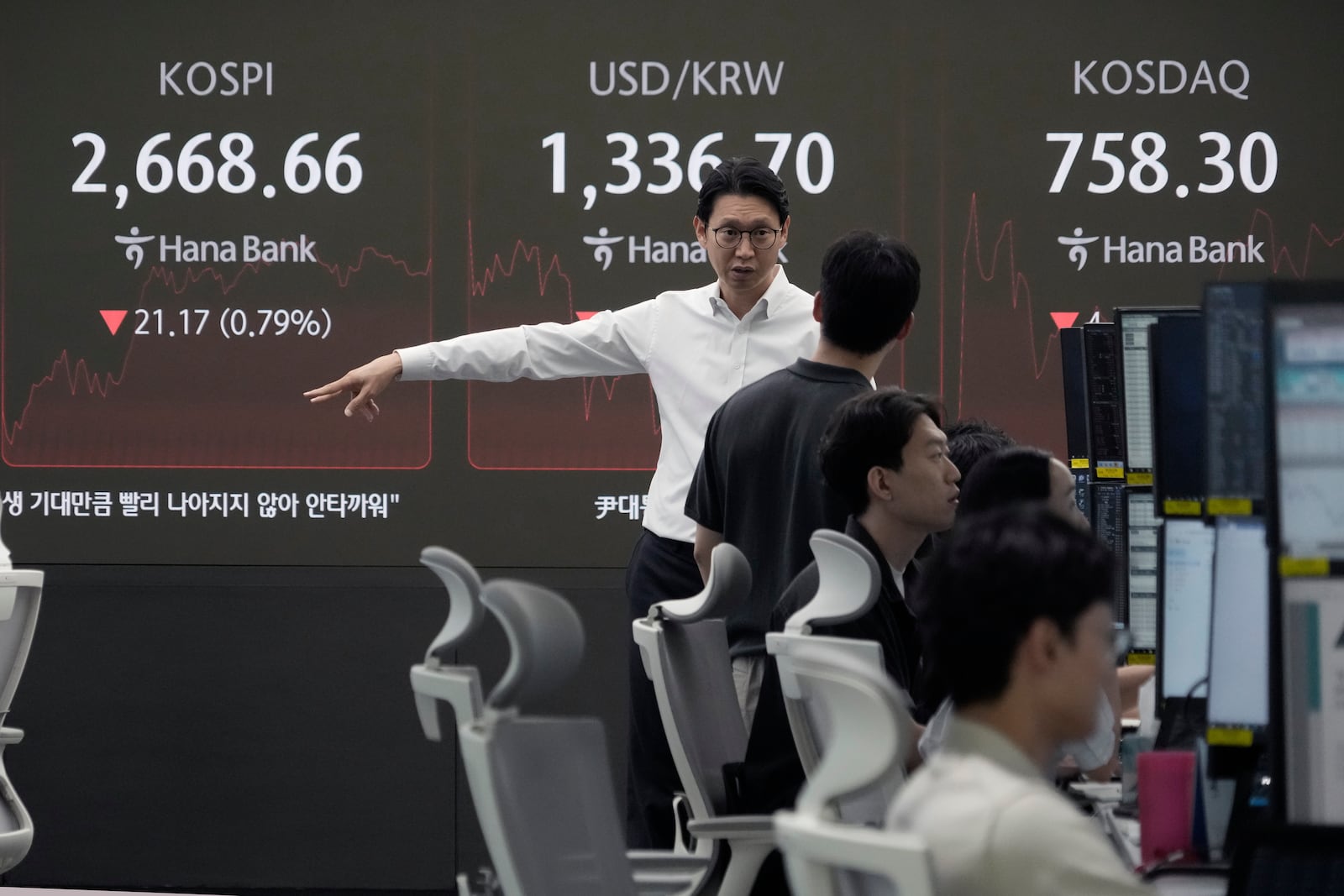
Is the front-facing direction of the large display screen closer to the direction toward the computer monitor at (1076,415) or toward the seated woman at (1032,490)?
the seated woman

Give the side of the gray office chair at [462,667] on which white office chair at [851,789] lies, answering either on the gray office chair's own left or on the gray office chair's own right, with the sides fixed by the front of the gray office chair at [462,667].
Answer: on the gray office chair's own right

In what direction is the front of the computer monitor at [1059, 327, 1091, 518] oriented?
to the viewer's left

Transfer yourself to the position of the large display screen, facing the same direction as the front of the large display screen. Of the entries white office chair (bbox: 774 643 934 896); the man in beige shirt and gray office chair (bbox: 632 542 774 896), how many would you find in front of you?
3

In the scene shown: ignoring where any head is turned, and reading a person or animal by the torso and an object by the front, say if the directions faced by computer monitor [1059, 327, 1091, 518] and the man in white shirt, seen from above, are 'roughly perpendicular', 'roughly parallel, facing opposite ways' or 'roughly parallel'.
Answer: roughly perpendicular

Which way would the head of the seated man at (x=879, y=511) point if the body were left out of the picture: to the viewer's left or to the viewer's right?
to the viewer's right

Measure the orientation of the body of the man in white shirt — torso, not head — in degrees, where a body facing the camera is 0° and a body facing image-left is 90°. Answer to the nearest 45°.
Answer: approximately 0°

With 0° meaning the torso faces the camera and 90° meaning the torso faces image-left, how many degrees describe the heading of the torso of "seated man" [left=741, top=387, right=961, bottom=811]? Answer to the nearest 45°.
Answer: approximately 270°
